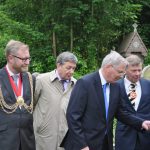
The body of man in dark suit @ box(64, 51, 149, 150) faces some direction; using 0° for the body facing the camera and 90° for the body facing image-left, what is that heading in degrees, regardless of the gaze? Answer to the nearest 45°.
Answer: approximately 315°

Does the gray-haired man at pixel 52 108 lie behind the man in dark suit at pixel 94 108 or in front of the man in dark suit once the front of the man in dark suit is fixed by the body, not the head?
behind

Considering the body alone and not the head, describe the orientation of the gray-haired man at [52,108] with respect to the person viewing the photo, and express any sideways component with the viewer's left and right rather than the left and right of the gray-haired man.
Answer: facing the viewer and to the right of the viewer

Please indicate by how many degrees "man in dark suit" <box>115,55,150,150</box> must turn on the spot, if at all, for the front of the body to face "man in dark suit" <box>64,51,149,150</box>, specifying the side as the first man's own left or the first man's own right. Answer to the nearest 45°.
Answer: approximately 45° to the first man's own right

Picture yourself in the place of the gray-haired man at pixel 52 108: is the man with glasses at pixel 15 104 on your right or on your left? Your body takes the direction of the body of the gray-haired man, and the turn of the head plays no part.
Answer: on your right

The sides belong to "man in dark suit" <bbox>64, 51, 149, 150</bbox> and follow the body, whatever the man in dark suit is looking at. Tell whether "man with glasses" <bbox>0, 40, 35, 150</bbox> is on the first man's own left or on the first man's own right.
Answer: on the first man's own right

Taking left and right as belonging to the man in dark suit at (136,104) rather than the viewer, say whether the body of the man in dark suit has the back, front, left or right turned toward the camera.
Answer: front

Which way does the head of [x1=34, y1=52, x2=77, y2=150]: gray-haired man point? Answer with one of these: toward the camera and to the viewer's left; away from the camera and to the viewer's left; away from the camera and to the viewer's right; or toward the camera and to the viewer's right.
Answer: toward the camera and to the viewer's right

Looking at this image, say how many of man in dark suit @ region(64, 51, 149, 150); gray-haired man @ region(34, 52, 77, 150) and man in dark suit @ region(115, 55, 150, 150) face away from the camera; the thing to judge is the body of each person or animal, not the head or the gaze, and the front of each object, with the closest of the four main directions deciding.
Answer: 0

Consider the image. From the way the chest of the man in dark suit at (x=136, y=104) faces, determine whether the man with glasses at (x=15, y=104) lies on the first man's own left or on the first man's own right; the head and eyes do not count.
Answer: on the first man's own right
